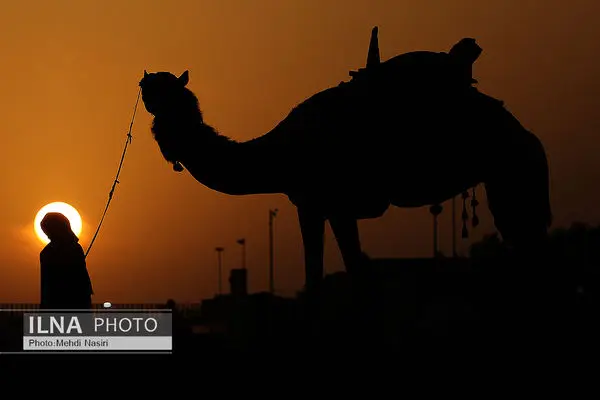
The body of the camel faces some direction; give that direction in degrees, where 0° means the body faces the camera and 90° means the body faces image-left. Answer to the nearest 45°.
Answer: approximately 90°

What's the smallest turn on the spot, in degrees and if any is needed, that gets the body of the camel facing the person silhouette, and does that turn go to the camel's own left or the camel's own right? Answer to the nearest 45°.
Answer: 0° — it already faces it
